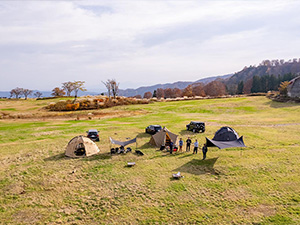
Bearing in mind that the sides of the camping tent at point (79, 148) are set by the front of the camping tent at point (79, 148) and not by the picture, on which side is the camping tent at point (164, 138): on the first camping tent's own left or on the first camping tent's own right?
on the first camping tent's own left

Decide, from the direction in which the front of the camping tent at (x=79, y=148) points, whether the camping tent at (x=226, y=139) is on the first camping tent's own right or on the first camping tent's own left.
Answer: on the first camping tent's own left

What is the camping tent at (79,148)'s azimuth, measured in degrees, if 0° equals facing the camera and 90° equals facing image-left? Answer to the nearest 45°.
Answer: approximately 0°

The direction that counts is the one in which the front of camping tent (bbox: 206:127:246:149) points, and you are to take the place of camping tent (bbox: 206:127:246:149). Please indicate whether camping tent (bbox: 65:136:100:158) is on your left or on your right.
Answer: on your right

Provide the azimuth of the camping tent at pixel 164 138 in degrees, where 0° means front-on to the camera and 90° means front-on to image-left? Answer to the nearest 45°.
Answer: approximately 315°
